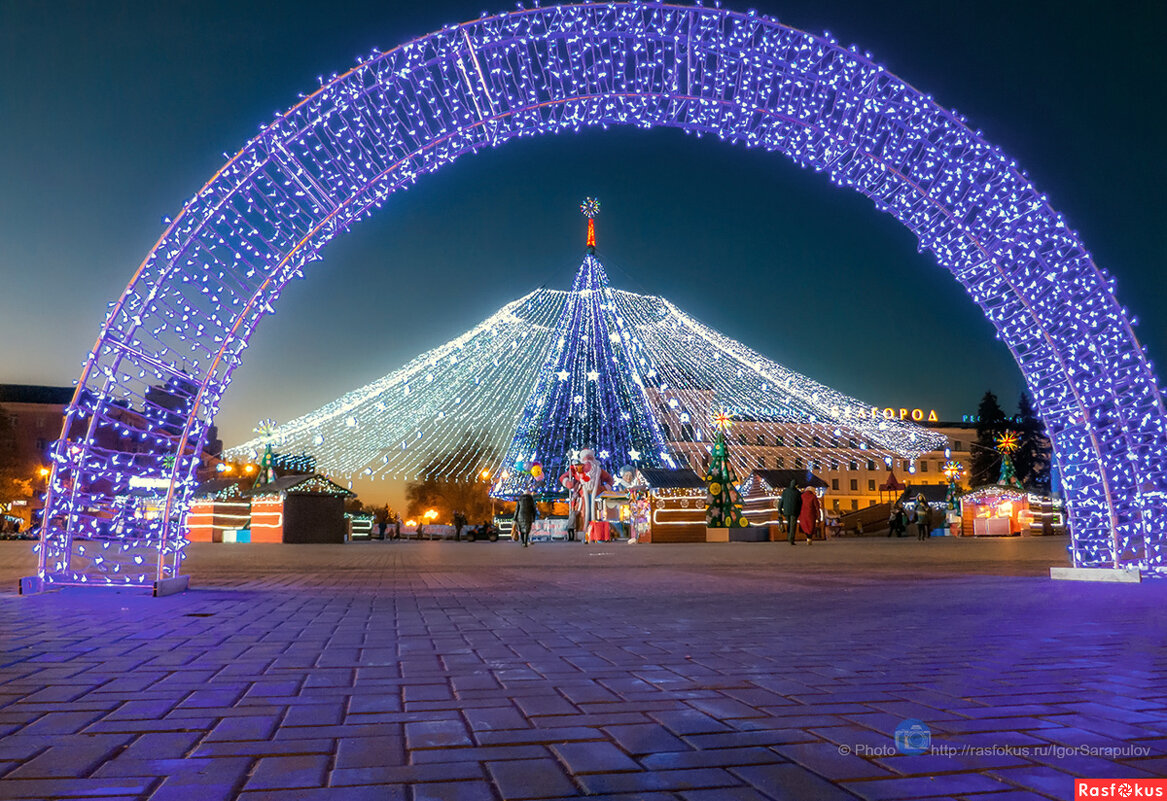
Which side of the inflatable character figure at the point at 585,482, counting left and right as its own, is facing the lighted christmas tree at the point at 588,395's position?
back

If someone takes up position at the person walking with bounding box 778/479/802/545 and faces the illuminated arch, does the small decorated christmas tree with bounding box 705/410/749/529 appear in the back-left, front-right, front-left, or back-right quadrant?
back-right

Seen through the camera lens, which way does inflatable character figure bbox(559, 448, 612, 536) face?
facing the viewer

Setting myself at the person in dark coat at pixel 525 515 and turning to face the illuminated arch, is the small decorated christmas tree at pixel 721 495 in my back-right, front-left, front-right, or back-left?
back-left

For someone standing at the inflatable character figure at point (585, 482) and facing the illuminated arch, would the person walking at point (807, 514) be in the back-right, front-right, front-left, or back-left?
front-left

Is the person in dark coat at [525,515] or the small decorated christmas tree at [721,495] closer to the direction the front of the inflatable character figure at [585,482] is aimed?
the person in dark coat

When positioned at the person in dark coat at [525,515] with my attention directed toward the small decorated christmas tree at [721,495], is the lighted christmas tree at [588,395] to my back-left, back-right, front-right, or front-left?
front-left

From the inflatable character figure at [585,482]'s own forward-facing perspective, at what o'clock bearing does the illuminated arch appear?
The illuminated arch is roughly at 12 o'clock from the inflatable character figure.
